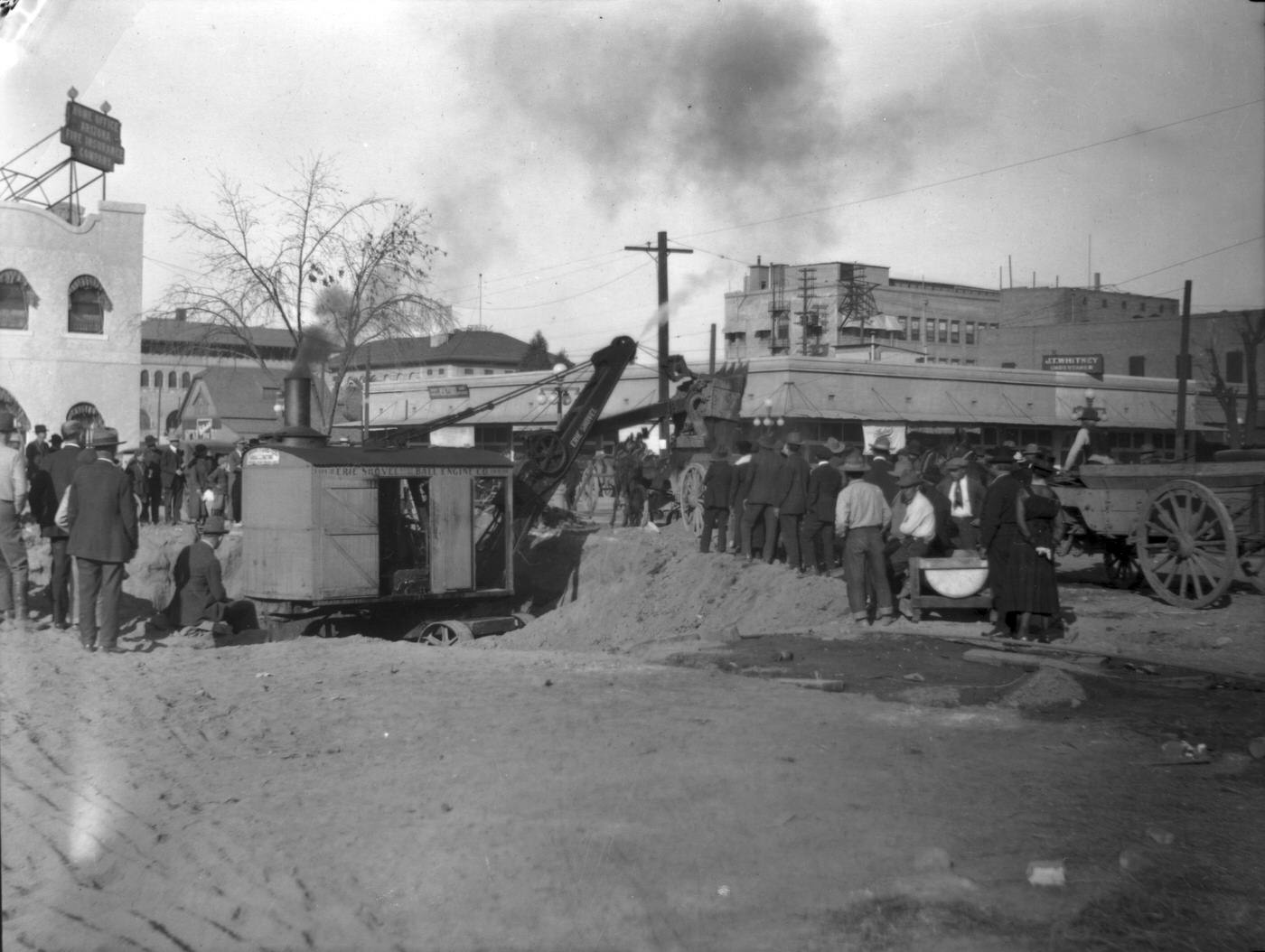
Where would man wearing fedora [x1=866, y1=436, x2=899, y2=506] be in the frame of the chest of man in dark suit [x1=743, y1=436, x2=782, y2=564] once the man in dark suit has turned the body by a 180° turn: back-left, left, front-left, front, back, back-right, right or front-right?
left

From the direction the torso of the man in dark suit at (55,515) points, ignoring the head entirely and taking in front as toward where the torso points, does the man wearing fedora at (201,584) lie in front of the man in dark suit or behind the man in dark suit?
in front

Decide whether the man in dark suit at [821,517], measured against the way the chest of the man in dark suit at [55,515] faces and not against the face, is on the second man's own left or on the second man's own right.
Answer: on the second man's own right

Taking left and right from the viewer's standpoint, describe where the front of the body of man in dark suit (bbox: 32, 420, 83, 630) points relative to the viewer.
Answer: facing away from the viewer and to the right of the viewer

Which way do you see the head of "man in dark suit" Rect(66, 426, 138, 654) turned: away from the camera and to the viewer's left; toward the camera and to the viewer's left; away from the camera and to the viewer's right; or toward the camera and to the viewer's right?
away from the camera and to the viewer's right

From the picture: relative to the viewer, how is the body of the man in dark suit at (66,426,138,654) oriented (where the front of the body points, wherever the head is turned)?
away from the camera

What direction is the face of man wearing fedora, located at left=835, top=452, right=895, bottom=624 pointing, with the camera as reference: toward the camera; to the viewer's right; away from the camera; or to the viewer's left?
away from the camera

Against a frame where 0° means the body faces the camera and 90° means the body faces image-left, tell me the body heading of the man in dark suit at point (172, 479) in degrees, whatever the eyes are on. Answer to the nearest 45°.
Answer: approximately 315°

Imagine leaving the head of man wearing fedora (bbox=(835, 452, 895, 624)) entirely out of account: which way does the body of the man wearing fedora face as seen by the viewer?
away from the camera

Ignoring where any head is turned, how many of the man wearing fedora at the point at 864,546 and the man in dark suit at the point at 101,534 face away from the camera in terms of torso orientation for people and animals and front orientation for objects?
2

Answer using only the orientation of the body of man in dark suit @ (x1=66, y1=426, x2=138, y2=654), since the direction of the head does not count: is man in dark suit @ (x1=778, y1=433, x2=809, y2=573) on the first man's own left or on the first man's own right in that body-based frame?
on the first man's own right

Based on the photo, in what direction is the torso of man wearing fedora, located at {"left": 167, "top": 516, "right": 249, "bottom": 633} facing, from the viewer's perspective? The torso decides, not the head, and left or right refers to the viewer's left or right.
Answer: facing away from the viewer and to the right of the viewer
